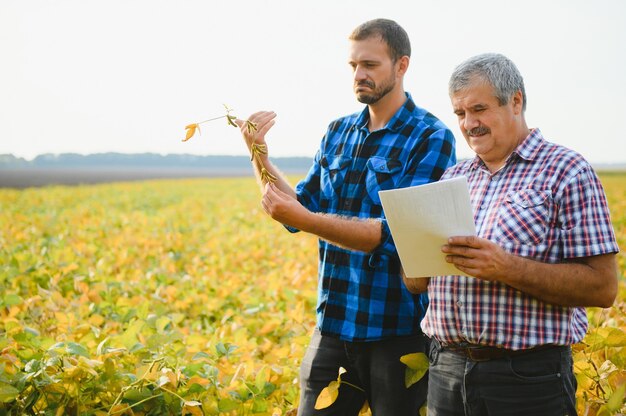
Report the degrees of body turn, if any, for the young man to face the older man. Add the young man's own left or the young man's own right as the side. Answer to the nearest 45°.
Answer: approximately 90° to the young man's own left

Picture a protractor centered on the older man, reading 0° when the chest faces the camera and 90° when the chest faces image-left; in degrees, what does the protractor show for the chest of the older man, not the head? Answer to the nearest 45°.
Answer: approximately 45°

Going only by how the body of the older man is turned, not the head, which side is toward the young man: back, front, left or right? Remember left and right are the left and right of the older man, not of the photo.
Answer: right
